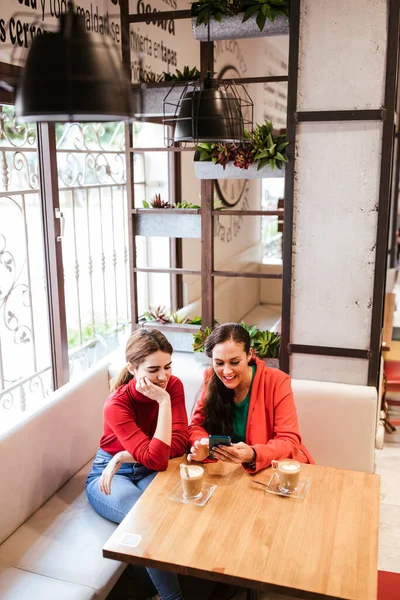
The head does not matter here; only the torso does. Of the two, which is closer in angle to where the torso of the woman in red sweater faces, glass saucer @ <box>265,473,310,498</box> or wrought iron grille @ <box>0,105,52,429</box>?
the glass saucer

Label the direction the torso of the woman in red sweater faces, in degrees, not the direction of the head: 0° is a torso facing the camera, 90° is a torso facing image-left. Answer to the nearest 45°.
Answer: approximately 315°

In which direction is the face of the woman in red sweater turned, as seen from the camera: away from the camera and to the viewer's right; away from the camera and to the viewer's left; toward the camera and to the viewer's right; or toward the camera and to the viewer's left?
toward the camera and to the viewer's right

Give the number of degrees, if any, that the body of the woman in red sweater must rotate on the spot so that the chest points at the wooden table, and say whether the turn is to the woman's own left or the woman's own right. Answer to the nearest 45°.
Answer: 0° — they already face it

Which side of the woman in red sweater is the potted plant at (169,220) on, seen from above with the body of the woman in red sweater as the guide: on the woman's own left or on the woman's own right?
on the woman's own left

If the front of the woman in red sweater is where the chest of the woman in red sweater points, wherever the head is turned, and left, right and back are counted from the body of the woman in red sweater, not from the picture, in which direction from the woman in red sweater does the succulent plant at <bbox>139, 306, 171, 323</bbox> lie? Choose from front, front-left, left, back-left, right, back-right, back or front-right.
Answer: back-left

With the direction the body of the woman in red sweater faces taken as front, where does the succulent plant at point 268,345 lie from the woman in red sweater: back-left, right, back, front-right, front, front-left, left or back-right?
left

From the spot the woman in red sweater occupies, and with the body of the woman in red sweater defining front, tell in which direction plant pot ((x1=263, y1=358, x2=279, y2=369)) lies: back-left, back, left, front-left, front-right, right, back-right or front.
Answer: left
